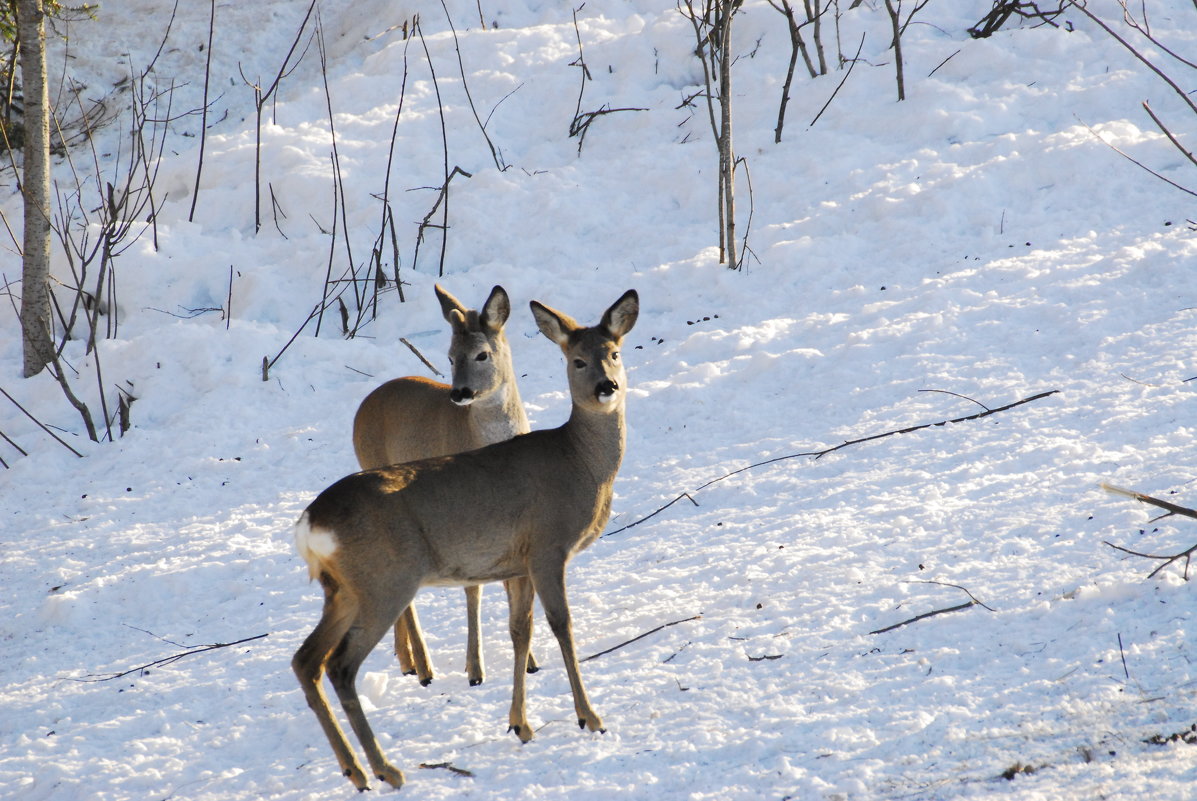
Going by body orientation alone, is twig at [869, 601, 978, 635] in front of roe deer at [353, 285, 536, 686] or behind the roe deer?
in front

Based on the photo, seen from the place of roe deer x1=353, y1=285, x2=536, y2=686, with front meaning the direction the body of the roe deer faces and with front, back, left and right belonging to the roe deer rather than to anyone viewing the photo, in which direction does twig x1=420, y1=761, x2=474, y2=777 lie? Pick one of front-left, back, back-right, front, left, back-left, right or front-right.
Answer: front-right

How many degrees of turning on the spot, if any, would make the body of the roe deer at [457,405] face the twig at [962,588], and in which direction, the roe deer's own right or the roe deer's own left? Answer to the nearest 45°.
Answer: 0° — it already faces it

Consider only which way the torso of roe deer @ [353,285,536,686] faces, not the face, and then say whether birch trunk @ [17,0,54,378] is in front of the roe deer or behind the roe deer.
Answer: behind

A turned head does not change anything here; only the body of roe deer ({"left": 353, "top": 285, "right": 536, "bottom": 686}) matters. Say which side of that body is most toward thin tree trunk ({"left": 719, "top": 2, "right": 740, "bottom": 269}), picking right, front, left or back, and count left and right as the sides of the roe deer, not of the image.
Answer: left

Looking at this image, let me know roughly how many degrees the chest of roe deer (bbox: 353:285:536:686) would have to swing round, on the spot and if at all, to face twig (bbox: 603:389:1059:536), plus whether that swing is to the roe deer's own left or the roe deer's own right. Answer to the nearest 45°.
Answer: approximately 45° to the roe deer's own left

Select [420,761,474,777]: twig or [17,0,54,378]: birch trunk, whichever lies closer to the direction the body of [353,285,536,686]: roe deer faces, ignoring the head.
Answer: the twig

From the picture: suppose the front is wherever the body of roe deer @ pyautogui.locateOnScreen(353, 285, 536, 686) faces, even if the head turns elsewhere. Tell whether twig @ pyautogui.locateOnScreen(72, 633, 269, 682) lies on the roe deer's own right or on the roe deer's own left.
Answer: on the roe deer's own right

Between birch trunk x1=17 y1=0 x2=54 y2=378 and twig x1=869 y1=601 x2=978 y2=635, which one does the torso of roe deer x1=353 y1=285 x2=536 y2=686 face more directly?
the twig

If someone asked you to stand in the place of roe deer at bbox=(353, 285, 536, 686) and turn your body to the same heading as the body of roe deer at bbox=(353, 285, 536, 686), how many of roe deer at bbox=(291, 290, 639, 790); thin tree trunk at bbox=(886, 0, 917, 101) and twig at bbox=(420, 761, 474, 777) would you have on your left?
1
